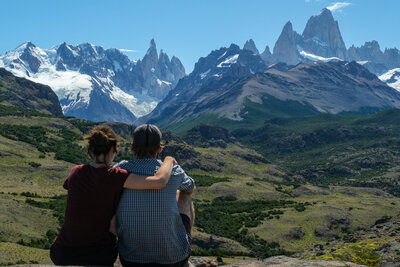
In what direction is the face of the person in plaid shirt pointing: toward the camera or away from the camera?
away from the camera

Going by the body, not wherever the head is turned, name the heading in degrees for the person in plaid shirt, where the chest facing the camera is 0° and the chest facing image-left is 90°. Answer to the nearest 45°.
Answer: approximately 180°
